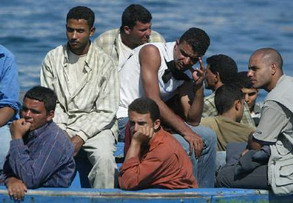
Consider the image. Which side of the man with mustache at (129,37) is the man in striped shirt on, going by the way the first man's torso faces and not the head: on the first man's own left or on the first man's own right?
on the first man's own right

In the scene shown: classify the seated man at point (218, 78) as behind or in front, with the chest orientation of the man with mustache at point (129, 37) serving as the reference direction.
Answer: in front

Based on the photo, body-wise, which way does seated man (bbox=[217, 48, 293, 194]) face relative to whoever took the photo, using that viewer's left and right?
facing to the left of the viewer

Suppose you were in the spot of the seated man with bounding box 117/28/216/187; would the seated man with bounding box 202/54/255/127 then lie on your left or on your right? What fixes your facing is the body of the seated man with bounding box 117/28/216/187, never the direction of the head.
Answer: on your left

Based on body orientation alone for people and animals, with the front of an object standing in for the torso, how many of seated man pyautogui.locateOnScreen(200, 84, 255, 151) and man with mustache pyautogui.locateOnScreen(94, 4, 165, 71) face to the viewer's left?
0

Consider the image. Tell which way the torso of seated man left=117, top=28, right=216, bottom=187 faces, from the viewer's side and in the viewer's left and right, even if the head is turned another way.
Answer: facing the viewer and to the right of the viewer
